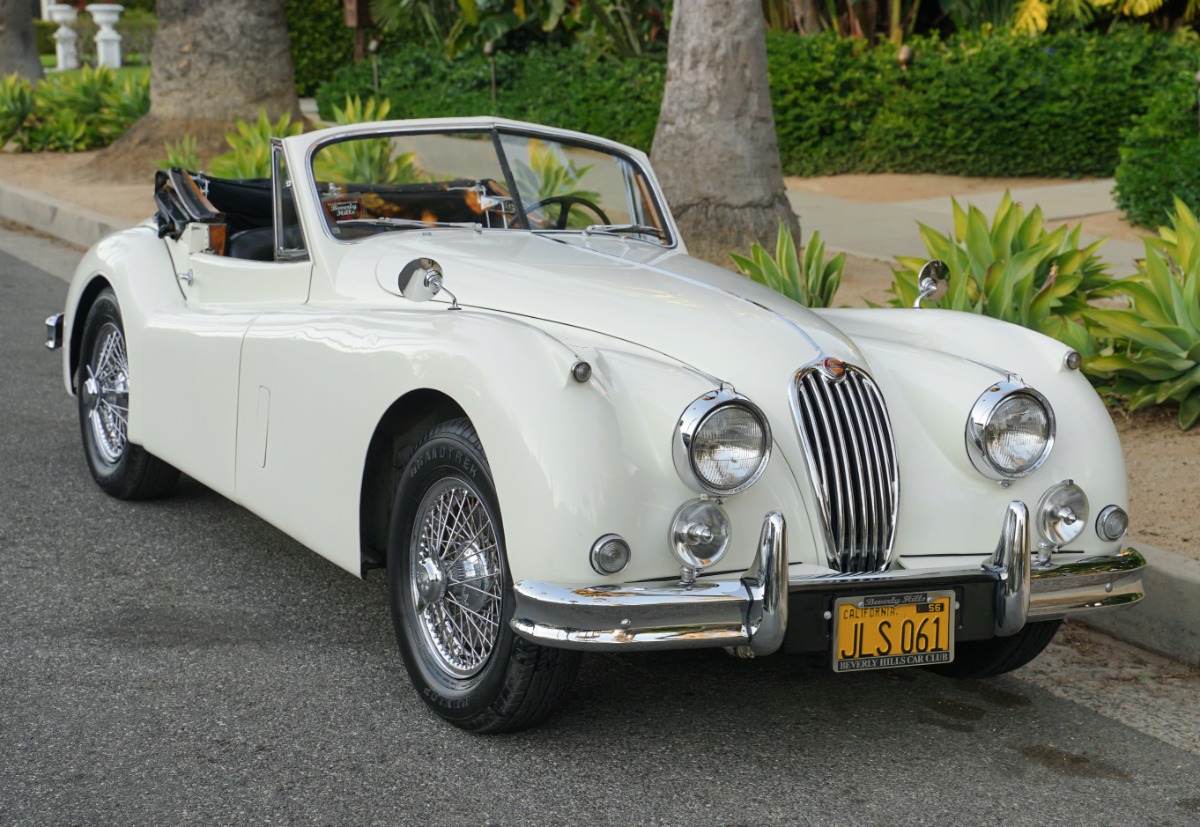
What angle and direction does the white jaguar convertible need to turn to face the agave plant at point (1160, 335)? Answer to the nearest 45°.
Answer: approximately 90° to its left

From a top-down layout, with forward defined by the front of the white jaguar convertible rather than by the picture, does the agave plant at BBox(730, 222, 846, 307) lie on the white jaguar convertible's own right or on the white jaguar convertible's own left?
on the white jaguar convertible's own left

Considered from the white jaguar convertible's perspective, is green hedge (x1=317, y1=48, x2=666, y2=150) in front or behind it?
behind

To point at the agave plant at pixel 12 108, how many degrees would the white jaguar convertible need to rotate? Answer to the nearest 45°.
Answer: approximately 180°

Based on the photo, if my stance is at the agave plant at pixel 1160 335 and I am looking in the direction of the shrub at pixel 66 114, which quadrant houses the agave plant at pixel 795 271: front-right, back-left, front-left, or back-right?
front-left

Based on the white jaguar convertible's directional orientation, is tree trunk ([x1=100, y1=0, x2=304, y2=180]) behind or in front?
behind

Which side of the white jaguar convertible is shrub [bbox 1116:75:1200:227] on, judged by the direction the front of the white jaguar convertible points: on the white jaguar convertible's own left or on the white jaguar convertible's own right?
on the white jaguar convertible's own left
